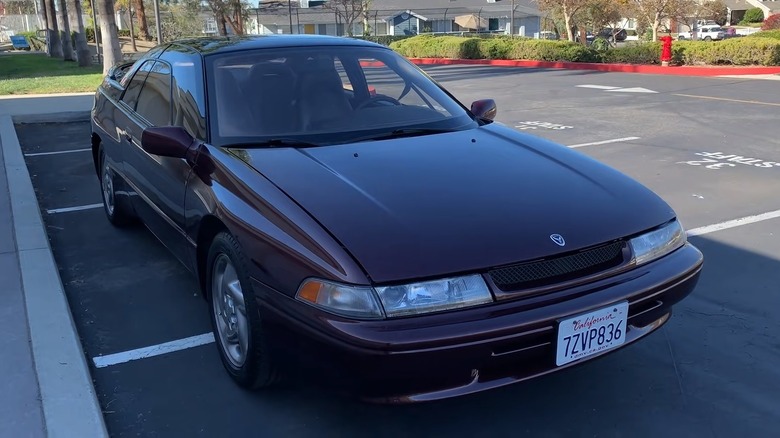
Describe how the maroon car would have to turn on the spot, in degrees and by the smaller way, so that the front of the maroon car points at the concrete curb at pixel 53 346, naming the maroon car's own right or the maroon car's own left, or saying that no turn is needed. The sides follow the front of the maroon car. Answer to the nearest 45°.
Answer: approximately 135° to the maroon car's own right

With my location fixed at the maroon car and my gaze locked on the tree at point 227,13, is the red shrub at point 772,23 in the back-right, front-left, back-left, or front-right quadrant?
front-right

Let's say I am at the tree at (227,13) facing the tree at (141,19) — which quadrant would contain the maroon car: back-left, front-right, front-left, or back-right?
back-left

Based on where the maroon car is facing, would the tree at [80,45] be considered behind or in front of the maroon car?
behind

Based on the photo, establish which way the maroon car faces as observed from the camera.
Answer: facing the viewer and to the right of the viewer

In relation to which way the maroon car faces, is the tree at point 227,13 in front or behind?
behind

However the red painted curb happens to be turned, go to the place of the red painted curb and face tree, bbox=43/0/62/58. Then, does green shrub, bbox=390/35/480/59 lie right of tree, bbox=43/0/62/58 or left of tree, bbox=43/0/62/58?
right

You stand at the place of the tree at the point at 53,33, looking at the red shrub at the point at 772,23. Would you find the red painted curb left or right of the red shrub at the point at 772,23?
right

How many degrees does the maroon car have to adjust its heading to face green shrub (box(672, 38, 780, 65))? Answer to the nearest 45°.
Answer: approximately 90° to its left

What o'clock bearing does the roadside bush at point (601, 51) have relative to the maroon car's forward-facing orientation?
The roadside bush is roughly at 8 o'clock from the maroon car.

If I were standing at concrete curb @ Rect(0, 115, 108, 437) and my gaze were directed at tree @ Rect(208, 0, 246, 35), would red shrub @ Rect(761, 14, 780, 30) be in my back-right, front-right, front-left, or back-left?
front-right

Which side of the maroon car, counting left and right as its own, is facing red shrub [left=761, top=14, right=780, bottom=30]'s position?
left

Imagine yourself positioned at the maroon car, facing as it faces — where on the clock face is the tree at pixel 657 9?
The tree is roughly at 8 o'clock from the maroon car.

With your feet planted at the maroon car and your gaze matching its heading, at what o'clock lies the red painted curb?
The red painted curb is roughly at 8 o'clock from the maroon car.

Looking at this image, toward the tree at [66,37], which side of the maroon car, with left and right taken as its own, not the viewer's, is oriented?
back
